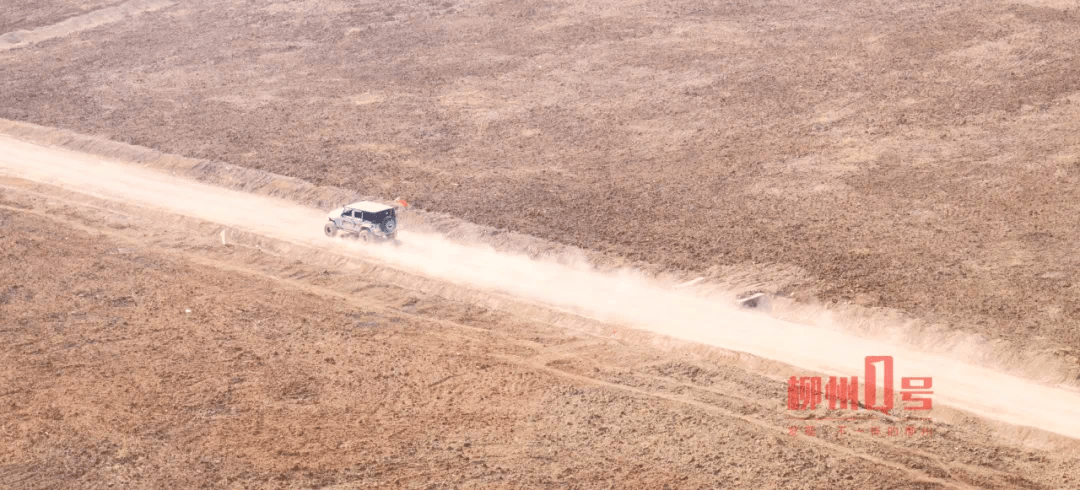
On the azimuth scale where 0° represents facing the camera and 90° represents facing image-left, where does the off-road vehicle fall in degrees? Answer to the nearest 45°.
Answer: approximately 135°
